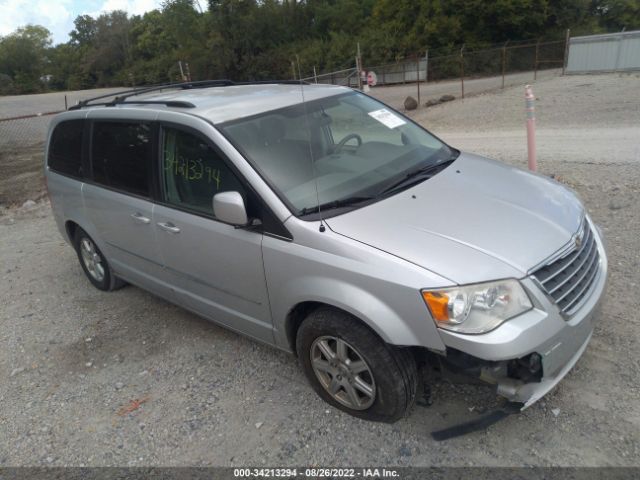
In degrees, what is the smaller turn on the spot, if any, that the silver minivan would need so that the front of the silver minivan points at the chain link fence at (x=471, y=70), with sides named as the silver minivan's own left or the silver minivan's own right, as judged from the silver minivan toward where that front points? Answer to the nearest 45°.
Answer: approximately 135° to the silver minivan's own left

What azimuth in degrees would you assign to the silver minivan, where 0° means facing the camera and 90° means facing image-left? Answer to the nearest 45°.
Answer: approximately 315°

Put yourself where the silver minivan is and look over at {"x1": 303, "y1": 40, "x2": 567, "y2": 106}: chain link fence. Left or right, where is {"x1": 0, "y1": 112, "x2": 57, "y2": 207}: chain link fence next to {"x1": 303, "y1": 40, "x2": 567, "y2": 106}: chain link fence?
left

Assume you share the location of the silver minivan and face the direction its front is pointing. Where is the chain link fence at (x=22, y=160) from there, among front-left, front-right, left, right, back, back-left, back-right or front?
back
